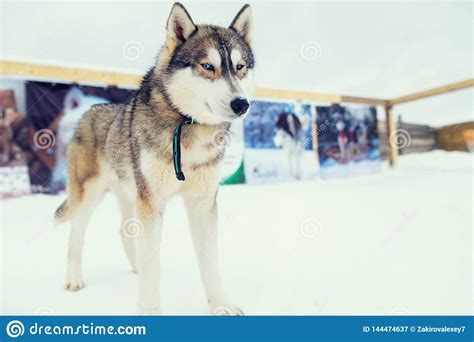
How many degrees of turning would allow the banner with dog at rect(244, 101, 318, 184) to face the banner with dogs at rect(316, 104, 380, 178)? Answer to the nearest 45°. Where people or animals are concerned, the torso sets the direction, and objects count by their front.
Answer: approximately 135° to its left

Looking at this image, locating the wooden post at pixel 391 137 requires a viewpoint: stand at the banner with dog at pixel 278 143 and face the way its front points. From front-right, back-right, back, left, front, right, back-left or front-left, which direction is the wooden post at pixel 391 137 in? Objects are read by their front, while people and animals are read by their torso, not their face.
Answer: back-left

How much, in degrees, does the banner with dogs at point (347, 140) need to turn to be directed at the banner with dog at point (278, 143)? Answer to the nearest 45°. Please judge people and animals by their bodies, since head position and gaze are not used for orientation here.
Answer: approximately 45° to its right

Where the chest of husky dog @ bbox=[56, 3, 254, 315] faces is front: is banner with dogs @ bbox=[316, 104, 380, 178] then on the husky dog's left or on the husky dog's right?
on the husky dog's left

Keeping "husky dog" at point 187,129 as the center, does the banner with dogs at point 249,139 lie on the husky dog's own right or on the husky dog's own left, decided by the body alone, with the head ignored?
on the husky dog's own left

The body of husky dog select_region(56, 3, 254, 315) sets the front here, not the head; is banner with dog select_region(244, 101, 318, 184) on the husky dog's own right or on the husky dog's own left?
on the husky dog's own left

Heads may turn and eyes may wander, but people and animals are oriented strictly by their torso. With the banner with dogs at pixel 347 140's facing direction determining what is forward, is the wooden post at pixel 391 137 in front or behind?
behind

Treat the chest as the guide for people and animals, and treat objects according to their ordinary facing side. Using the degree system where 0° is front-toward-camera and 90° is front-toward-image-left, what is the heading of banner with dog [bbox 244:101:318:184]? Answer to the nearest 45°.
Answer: approximately 0°

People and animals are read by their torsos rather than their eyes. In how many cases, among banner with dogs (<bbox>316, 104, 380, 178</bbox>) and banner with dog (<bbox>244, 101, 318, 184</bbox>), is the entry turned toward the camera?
2
